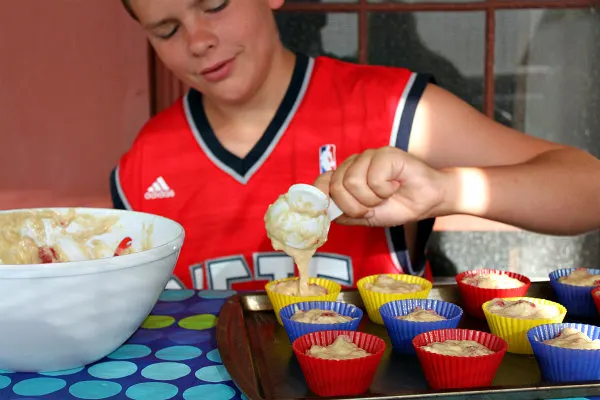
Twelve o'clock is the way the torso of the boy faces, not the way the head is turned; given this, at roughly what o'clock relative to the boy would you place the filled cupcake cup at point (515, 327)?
The filled cupcake cup is roughly at 11 o'clock from the boy.

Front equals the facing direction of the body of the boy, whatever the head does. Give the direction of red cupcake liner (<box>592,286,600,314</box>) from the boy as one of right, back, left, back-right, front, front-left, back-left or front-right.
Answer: front-left

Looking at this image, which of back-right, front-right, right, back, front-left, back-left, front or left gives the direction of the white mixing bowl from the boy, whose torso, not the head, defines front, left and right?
front

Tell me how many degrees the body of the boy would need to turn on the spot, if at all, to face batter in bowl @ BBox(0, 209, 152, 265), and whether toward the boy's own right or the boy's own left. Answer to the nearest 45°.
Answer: approximately 45° to the boy's own right

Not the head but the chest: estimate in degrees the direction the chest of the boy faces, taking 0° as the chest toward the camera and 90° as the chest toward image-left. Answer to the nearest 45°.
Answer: approximately 0°

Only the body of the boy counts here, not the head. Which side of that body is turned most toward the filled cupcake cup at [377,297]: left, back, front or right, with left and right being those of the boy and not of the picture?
front

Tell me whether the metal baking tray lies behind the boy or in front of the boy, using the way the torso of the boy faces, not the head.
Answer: in front

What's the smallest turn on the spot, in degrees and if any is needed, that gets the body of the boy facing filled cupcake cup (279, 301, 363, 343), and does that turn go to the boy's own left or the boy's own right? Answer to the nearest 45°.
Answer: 0° — they already face it

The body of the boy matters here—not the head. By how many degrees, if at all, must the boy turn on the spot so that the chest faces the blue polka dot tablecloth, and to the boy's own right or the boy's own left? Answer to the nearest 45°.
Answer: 0° — they already face it

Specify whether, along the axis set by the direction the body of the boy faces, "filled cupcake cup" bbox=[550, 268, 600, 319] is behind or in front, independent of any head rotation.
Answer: in front
